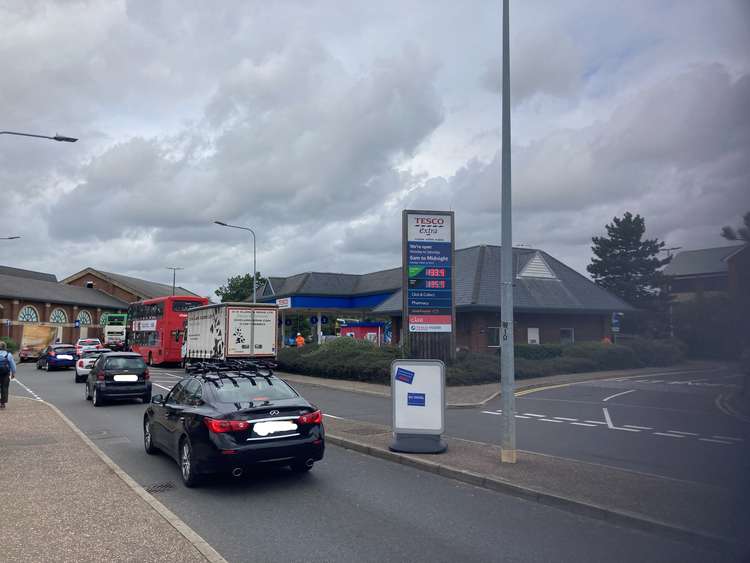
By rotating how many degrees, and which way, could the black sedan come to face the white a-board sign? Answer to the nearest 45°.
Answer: approximately 90° to its right

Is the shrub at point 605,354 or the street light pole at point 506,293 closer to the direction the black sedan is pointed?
the shrub

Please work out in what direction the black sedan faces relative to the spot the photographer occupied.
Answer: facing away from the viewer and to the left of the viewer

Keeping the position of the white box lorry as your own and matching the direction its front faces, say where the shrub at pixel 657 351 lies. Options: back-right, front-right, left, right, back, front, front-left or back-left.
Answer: back-right

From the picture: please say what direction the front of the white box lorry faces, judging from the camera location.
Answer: facing away from the viewer and to the left of the viewer

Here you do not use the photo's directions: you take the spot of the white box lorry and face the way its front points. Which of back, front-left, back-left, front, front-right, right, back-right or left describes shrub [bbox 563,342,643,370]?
back-right

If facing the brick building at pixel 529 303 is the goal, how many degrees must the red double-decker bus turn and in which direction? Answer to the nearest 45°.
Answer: approximately 135° to its right

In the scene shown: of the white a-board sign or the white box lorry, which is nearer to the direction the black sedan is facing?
the white box lorry
